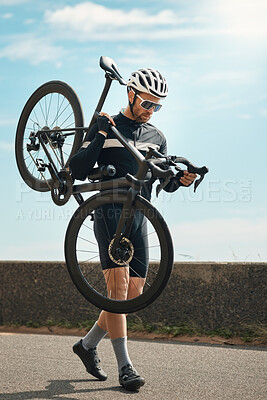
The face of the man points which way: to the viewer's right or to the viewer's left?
to the viewer's right

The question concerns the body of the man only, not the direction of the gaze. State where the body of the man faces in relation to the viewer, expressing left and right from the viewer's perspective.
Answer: facing the viewer and to the right of the viewer
